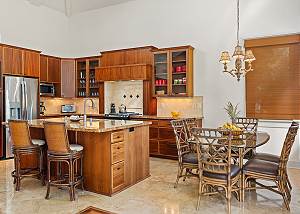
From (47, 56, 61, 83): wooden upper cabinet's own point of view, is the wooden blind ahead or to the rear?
ahead

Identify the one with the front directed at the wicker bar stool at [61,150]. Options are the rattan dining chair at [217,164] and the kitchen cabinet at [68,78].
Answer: the kitchen cabinet

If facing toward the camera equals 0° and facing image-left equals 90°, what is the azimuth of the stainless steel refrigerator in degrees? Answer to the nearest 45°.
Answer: approximately 315°

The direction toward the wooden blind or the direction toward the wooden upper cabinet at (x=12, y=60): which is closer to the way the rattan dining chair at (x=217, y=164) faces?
the wooden blind

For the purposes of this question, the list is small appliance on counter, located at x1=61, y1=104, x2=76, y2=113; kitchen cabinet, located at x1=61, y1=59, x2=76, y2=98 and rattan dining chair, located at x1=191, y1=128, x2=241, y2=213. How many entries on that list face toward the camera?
2

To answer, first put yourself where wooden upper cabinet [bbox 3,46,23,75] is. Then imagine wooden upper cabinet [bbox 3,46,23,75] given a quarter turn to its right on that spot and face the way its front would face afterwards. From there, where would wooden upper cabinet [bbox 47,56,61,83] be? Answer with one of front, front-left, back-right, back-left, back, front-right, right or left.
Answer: back

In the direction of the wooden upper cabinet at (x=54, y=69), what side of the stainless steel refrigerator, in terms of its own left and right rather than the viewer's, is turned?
left

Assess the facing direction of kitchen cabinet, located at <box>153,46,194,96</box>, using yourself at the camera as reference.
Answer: facing the viewer and to the left of the viewer

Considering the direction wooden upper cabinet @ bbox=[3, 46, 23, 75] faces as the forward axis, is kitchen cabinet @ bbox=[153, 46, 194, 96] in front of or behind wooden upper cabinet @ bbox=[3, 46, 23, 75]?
in front

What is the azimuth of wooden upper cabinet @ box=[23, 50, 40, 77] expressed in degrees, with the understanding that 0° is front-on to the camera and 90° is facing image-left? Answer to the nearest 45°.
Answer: approximately 315°

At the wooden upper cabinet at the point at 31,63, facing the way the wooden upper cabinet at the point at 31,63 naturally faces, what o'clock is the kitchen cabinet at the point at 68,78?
The kitchen cabinet is roughly at 9 o'clock from the wooden upper cabinet.

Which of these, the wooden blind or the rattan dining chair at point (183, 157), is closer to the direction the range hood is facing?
the rattan dining chair

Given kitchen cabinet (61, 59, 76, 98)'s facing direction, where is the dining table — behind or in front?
in front

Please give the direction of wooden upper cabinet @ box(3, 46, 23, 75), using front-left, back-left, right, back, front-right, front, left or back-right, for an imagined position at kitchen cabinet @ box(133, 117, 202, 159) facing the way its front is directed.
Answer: front-right

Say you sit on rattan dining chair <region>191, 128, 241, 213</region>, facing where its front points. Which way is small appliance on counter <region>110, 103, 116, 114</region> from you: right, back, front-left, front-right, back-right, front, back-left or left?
left

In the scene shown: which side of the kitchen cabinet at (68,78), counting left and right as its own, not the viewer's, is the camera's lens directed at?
front
